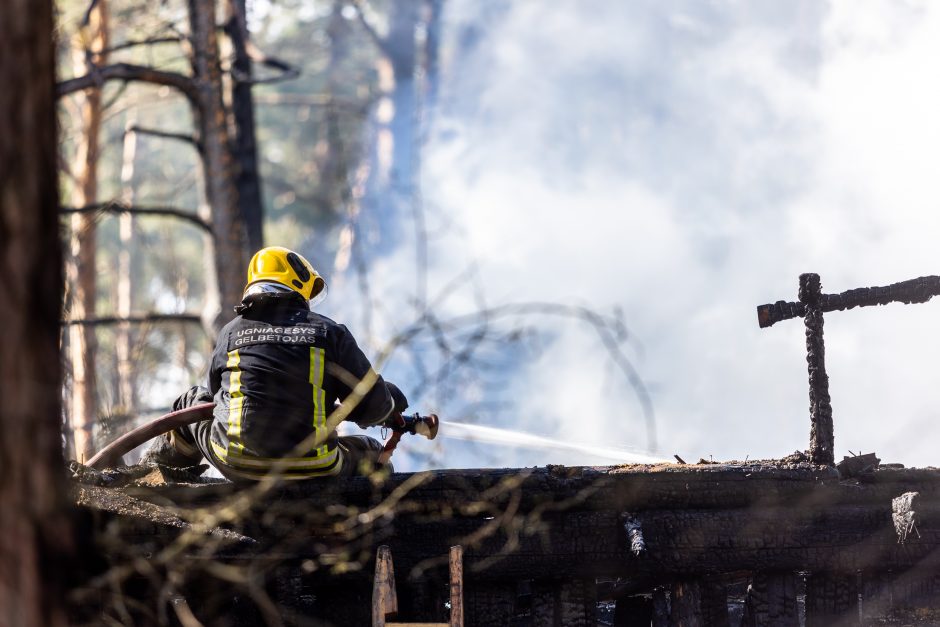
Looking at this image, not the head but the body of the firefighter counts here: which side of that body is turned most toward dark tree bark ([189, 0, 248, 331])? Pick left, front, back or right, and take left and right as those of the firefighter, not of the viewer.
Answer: front

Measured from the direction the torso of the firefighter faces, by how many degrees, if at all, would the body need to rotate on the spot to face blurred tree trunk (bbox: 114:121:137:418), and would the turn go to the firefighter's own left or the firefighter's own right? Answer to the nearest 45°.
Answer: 0° — they already face it

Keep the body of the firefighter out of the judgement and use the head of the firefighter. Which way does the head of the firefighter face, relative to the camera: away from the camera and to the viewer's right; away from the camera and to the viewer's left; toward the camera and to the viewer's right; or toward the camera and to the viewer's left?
away from the camera and to the viewer's right

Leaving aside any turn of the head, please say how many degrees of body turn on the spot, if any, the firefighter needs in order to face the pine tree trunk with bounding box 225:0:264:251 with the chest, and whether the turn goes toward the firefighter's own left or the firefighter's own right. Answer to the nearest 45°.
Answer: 0° — they already face it

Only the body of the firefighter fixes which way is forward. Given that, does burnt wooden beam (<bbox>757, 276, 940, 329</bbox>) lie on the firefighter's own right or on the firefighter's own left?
on the firefighter's own right

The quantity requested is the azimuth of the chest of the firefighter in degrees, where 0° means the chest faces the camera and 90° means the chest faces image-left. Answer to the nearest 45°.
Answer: approximately 180°

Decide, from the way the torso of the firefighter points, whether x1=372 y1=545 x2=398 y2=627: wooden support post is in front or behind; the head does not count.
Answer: behind

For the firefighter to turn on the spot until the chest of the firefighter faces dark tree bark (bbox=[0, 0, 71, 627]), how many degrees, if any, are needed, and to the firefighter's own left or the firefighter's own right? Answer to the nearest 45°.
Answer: approximately 180°

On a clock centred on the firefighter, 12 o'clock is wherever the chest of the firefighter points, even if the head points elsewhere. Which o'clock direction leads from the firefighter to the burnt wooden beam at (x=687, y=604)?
The burnt wooden beam is roughly at 4 o'clock from the firefighter.
